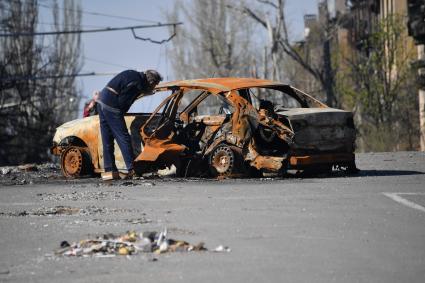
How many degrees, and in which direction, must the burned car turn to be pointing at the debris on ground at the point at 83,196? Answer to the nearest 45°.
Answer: approximately 90° to its left

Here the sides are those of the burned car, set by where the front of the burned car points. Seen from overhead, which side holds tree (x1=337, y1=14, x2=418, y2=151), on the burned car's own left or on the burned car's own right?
on the burned car's own right

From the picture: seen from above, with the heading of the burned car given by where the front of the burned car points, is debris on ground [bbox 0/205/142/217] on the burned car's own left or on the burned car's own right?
on the burned car's own left

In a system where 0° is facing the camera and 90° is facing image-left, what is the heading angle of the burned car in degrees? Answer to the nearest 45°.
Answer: approximately 135°

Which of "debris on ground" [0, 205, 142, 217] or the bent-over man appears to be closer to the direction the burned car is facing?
the bent-over man

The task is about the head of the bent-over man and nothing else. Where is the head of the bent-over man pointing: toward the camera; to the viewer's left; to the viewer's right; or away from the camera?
to the viewer's right

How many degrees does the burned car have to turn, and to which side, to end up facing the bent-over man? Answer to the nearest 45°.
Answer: approximately 45° to its left
